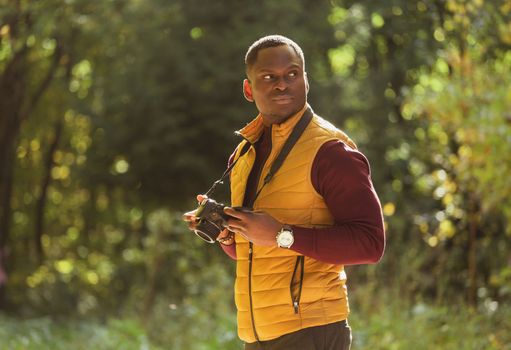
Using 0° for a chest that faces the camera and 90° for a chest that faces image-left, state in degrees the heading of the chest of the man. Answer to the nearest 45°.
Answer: approximately 45°

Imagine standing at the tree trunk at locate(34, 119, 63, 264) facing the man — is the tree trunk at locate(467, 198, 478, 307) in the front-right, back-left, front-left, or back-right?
front-left

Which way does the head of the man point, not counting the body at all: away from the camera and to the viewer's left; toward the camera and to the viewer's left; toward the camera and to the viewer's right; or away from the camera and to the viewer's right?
toward the camera and to the viewer's right

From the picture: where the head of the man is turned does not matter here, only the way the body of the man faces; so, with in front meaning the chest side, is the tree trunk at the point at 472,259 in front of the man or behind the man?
behind

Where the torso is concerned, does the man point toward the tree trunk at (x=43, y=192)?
no

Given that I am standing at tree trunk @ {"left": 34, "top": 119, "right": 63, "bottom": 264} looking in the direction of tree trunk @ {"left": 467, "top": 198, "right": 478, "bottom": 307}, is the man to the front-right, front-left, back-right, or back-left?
front-right
